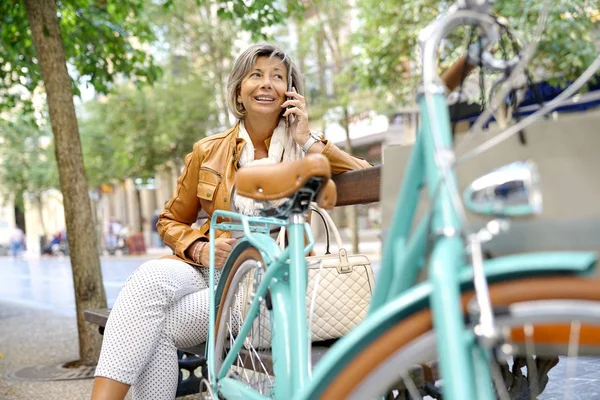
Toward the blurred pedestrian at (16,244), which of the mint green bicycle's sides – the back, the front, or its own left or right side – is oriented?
back

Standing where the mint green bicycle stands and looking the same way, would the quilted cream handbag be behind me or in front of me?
behind

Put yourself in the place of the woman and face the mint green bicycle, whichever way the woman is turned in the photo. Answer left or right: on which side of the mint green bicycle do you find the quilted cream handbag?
left

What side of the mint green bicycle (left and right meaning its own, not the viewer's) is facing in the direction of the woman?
back

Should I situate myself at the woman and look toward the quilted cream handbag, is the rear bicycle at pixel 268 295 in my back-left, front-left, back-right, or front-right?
front-right

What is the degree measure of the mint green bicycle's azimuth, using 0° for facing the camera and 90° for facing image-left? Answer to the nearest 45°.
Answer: approximately 315°
